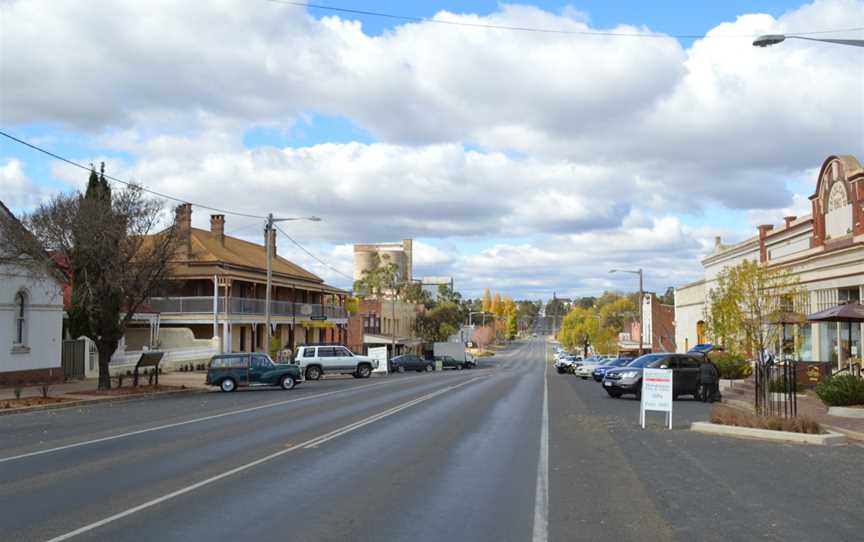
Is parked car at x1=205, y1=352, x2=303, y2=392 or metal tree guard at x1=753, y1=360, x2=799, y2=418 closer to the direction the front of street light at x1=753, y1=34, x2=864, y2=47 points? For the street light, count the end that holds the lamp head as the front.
the parked car

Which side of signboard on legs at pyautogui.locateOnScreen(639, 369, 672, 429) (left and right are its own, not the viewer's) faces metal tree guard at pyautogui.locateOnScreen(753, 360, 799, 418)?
left

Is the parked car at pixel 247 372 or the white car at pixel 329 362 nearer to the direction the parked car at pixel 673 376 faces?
the parked car

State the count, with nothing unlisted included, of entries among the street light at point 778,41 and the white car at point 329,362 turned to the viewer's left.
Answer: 1

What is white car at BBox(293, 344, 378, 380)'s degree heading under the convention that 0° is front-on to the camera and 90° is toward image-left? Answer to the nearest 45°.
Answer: approximately 270°

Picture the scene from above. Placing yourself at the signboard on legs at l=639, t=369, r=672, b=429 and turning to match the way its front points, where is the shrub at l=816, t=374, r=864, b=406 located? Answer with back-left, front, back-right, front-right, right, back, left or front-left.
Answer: back-left

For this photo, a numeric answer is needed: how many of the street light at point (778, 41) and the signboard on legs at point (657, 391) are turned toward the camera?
1

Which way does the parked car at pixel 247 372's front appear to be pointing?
to the viewer's right
